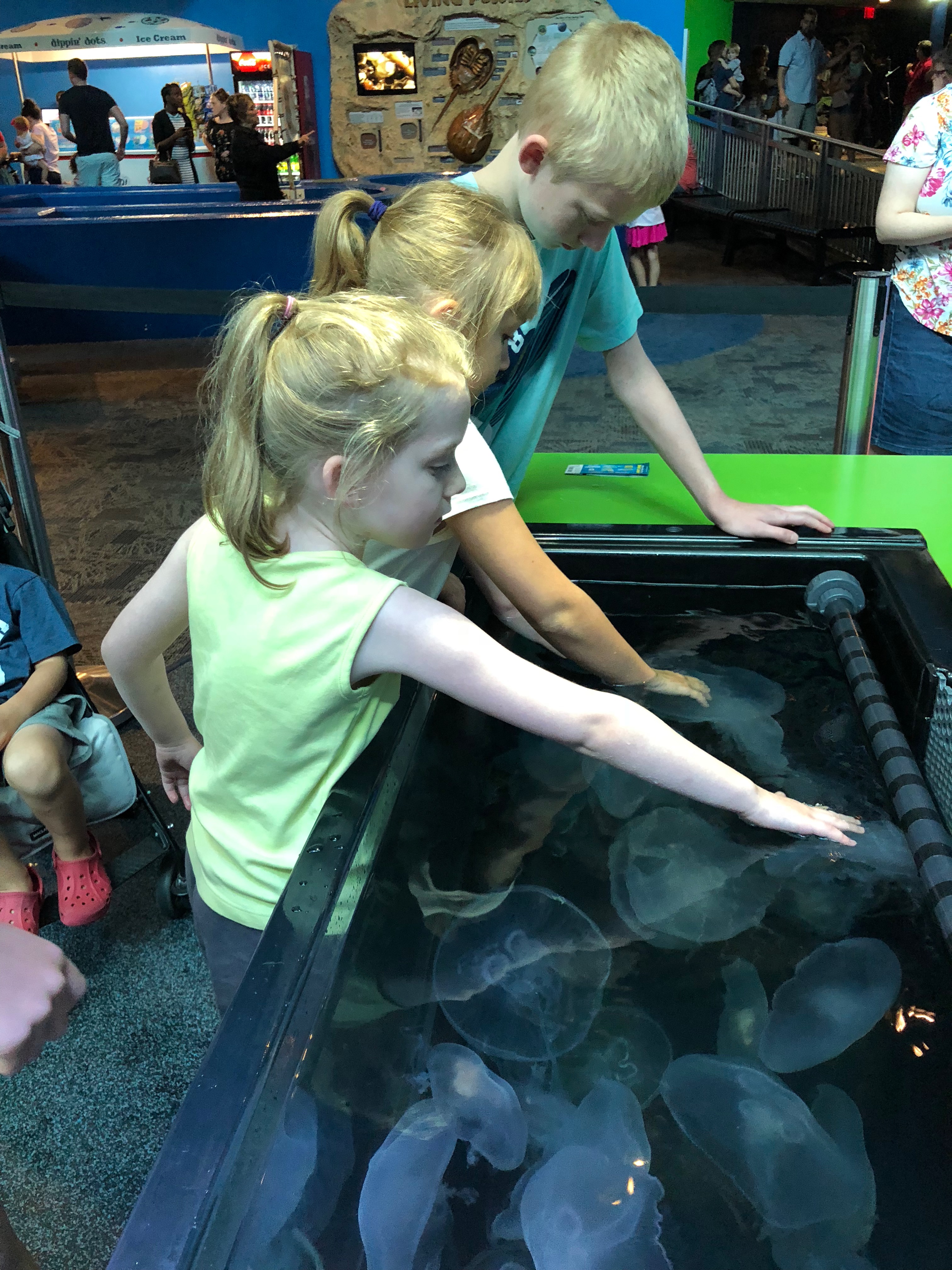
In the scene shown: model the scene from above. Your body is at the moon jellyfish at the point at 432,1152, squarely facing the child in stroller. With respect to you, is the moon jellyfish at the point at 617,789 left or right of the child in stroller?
right

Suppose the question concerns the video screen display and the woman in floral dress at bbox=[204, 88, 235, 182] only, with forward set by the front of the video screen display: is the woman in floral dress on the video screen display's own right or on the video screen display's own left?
on the video screen display's own right

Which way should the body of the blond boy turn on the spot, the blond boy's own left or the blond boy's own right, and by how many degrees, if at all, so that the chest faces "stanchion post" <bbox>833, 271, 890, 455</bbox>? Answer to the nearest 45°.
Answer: approximately 90° to the blond boy's own left

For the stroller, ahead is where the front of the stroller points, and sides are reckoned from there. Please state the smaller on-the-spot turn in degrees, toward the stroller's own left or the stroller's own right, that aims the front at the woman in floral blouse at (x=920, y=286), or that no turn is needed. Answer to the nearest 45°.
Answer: approximately 45° to the stroller's own left

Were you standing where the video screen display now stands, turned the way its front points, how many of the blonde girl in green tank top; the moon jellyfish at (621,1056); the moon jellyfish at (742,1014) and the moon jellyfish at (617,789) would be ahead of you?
4

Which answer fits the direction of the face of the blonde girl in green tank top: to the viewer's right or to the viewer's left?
to the viewer's right

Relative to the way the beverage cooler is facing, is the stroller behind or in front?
in front

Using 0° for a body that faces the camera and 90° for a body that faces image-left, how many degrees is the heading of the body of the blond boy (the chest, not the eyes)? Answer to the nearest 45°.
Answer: approximately 315°

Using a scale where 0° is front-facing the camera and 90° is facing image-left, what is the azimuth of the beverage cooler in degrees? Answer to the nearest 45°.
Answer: approximately 45°

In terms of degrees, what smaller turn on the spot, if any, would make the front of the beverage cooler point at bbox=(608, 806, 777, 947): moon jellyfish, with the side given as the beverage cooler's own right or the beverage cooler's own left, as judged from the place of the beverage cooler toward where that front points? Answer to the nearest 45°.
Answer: approximately 45° to the beverage cooler's own left
